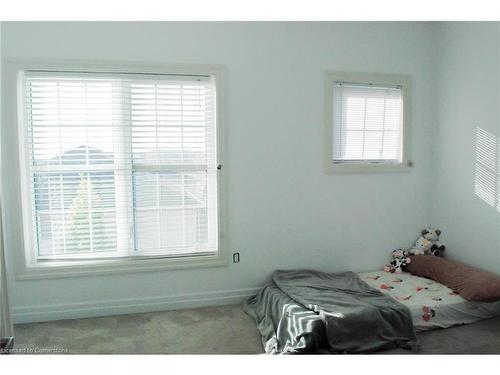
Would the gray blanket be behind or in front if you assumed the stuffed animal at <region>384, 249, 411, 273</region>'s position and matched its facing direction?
in front

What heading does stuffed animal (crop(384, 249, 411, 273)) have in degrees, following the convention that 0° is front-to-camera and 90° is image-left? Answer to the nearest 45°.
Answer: approximately 45°

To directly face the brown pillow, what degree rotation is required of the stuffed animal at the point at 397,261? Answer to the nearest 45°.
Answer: approximately 90° to its left

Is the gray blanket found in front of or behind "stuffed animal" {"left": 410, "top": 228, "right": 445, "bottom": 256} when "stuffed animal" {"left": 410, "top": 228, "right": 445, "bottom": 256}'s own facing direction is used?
in front
